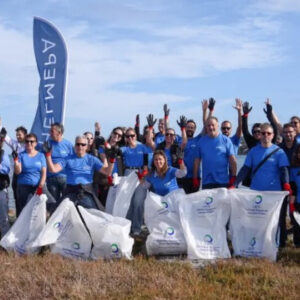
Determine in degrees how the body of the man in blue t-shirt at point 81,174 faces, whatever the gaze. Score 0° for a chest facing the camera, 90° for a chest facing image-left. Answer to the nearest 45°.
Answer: approximately 0°

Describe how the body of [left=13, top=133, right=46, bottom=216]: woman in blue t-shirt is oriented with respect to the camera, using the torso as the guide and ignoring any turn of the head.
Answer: toward the camera

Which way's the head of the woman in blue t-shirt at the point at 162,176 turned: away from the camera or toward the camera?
toward the camera

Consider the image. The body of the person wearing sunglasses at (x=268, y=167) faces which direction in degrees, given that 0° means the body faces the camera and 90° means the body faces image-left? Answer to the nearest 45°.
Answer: approximately 0°

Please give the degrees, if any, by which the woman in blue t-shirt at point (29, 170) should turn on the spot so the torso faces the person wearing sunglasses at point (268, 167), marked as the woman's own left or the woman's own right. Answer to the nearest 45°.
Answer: approximately 45° to the woman's own left

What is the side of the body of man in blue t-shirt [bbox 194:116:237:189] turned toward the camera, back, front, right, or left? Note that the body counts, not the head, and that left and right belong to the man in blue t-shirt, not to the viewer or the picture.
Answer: front

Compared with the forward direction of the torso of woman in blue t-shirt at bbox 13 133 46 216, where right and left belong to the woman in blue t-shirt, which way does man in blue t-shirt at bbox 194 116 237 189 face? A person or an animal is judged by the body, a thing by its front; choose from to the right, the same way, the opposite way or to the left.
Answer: the same way

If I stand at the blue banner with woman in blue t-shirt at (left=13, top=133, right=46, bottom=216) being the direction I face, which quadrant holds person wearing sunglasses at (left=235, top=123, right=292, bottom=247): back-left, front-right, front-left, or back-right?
front-left

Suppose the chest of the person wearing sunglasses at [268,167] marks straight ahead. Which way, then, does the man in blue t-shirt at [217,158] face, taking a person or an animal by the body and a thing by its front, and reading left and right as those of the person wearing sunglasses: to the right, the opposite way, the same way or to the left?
the same way

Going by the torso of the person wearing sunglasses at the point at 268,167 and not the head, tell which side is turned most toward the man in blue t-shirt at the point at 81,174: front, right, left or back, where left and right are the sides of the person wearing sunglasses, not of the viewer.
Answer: right
